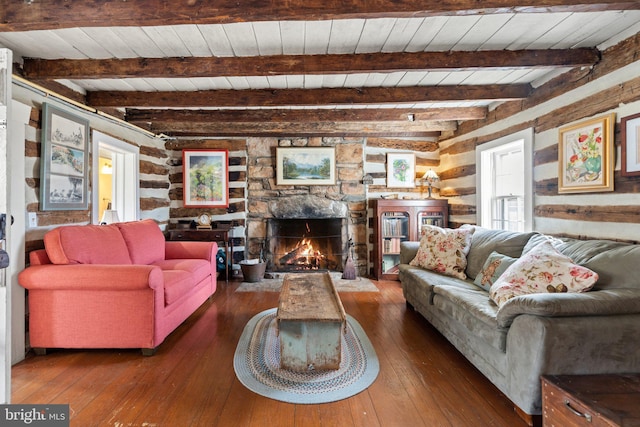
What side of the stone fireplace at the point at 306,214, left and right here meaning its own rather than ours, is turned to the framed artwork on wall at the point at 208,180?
right

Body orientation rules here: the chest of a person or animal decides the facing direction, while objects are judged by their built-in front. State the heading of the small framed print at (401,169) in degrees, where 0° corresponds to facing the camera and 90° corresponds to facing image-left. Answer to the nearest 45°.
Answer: approximately 0°

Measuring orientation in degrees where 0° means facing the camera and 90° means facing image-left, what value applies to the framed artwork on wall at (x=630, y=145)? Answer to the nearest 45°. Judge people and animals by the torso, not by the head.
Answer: approximately 45°

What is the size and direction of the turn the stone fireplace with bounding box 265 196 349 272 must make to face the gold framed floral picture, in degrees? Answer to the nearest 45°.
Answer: approximately 45° to its left

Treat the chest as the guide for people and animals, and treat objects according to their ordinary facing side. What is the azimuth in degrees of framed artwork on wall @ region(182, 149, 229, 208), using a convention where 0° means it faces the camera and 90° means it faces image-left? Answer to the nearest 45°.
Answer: approximately 0°

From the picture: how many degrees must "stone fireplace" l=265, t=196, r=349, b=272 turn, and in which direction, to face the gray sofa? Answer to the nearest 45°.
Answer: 0° — it already faces it

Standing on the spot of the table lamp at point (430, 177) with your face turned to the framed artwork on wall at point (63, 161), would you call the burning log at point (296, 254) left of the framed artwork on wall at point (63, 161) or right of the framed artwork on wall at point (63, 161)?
right

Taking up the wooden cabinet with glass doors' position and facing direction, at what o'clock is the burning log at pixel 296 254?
The burning log is roughly at 3 o'clock from the wooden cabinet with glass doors.

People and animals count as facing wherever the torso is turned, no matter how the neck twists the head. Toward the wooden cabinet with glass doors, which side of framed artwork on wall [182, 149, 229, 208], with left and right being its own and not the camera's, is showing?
left

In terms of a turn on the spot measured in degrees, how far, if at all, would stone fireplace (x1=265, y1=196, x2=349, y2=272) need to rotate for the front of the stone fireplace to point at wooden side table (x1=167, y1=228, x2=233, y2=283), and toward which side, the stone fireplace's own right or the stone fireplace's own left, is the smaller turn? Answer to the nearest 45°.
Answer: approximately 90° to the stone fireplace's own right

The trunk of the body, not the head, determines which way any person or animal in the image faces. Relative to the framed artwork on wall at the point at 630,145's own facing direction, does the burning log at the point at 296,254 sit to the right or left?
on its right

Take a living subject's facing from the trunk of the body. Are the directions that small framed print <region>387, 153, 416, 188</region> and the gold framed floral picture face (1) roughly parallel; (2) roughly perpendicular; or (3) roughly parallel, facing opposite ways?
roughly perpendicular

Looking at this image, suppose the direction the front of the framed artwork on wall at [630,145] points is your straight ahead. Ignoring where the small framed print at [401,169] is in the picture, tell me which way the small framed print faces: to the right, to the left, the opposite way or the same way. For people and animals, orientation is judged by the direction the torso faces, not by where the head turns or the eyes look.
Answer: to the left

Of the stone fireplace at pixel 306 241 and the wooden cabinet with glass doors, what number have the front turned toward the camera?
2
